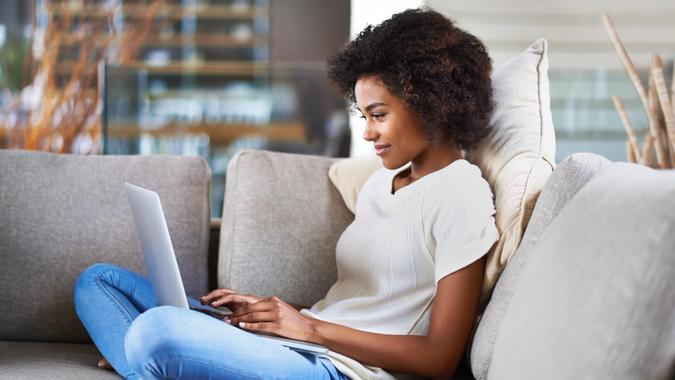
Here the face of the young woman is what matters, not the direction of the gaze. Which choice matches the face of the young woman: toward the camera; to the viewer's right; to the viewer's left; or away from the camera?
to the viewer's left

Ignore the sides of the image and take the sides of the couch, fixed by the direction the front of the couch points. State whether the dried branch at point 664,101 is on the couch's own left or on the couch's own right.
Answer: on the couch's own left

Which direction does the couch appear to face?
toward the camera
